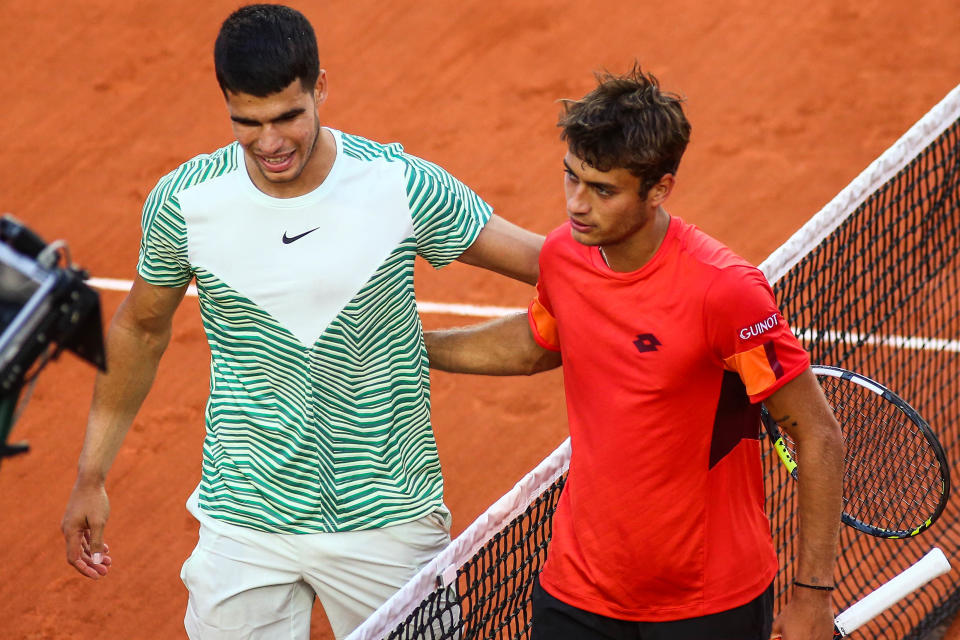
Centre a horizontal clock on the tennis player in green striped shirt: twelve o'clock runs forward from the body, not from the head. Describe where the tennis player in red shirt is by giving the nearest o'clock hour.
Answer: The tennis player in red shirt is roughly at 10 o'clock from the tennis player in green striped shirt.

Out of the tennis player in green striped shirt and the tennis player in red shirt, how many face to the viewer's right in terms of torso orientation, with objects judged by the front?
0

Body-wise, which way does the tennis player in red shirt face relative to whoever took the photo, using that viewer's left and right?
facing the viewer and to the left of the viewer

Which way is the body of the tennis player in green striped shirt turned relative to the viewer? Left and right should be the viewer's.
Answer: facing the viewer

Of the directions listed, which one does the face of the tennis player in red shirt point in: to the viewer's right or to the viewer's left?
to the viewer's left
